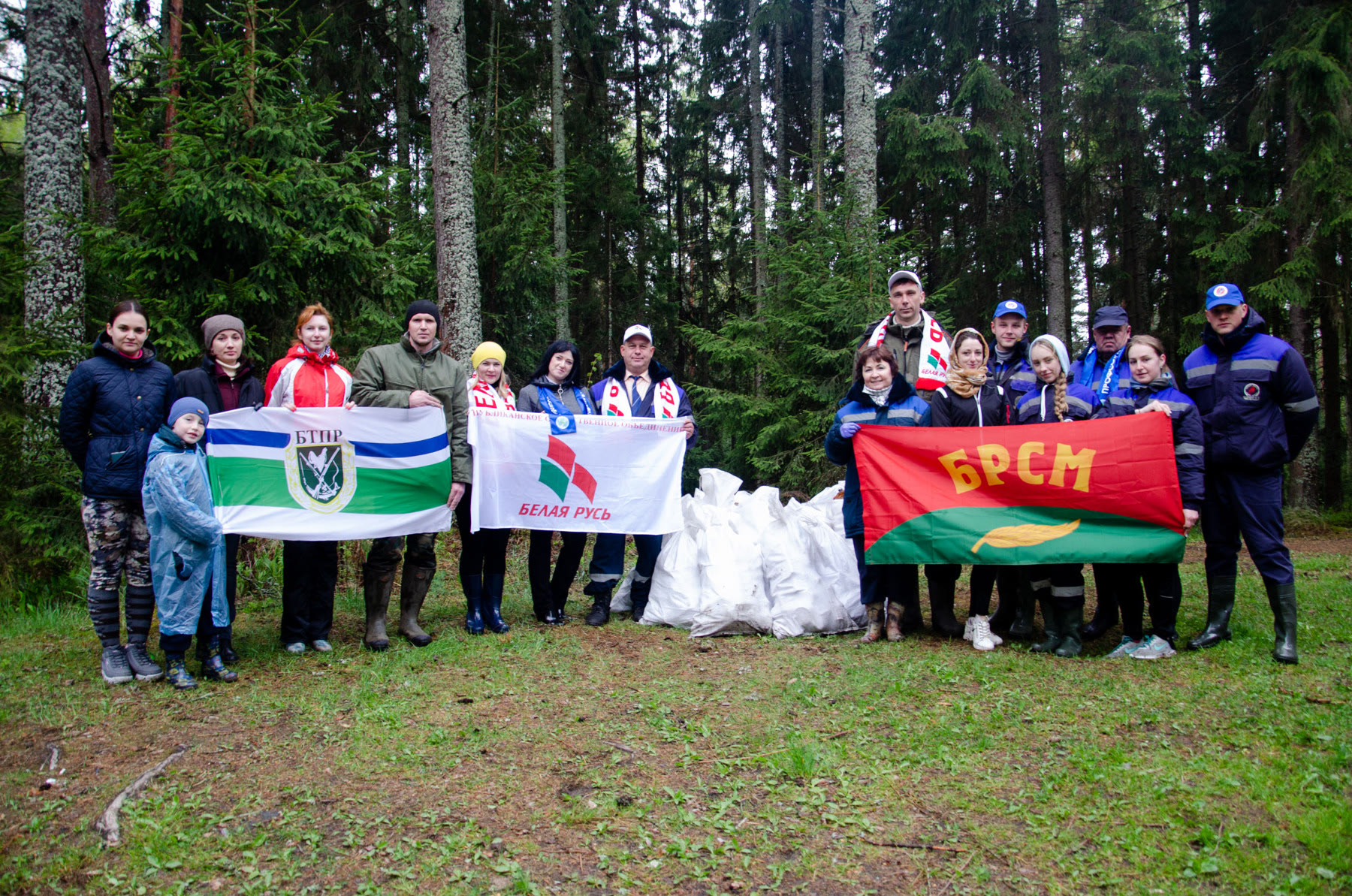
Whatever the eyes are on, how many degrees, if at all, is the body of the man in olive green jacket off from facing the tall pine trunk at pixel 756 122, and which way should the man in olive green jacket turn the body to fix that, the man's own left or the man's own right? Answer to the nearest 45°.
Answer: approximately 135° to the man's own left

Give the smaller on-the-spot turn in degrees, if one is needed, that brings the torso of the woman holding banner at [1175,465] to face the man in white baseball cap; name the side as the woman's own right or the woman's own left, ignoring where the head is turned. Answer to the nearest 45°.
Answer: approximately 45° to the woman's own right

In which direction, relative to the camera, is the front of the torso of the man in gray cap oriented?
toward the camera

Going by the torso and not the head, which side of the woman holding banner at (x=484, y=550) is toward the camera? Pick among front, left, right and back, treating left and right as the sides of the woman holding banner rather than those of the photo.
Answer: front

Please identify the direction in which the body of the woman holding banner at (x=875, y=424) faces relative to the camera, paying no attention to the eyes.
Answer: toward the camera

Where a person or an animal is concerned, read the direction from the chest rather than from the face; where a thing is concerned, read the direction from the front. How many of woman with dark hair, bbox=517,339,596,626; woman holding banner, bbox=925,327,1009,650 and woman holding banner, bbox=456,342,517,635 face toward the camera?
3

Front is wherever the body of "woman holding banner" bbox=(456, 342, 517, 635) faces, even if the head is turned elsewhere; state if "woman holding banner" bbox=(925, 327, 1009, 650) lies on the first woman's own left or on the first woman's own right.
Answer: on the first woman's own left

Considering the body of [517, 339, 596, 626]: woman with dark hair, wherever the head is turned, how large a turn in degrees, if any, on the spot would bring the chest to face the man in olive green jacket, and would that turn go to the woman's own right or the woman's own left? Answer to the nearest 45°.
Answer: approximately 45° to the woman's own right

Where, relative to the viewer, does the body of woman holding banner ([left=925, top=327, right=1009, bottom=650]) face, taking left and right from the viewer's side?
facing the viewer

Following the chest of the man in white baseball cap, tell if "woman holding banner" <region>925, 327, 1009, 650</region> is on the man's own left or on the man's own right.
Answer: on the man's own left
